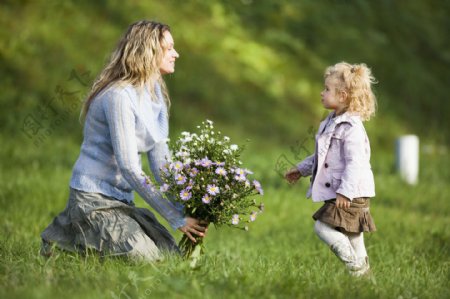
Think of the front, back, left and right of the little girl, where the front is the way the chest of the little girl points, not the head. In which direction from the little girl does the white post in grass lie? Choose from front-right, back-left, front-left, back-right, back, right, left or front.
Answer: right

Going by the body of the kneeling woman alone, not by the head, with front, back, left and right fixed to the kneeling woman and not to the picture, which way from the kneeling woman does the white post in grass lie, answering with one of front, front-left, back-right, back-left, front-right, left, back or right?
front-left

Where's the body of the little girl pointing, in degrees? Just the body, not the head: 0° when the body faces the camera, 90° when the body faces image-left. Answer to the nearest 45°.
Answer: approximately 90°

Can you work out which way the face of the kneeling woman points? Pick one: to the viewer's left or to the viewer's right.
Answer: to the viewer's right

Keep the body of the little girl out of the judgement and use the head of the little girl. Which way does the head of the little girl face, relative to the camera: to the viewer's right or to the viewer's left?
to the viewer's left

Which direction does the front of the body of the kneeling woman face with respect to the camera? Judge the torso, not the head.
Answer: to the viewer's right

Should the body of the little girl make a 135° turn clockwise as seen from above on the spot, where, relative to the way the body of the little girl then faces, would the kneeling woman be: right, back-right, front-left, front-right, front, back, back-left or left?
back-left
